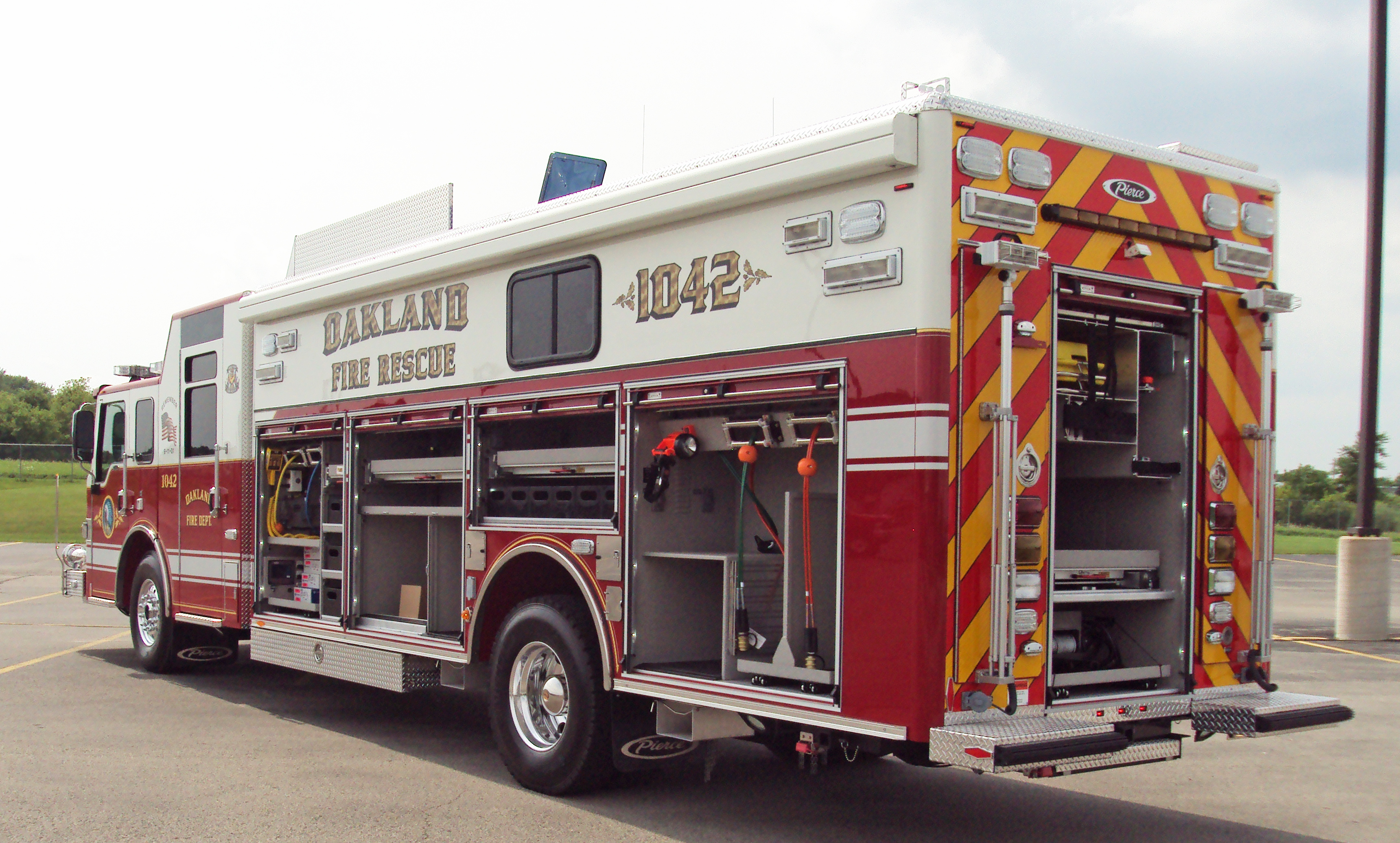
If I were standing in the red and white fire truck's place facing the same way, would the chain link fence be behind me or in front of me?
in front

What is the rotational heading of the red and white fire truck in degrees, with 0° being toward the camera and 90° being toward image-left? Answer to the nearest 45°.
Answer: approximately 135°
